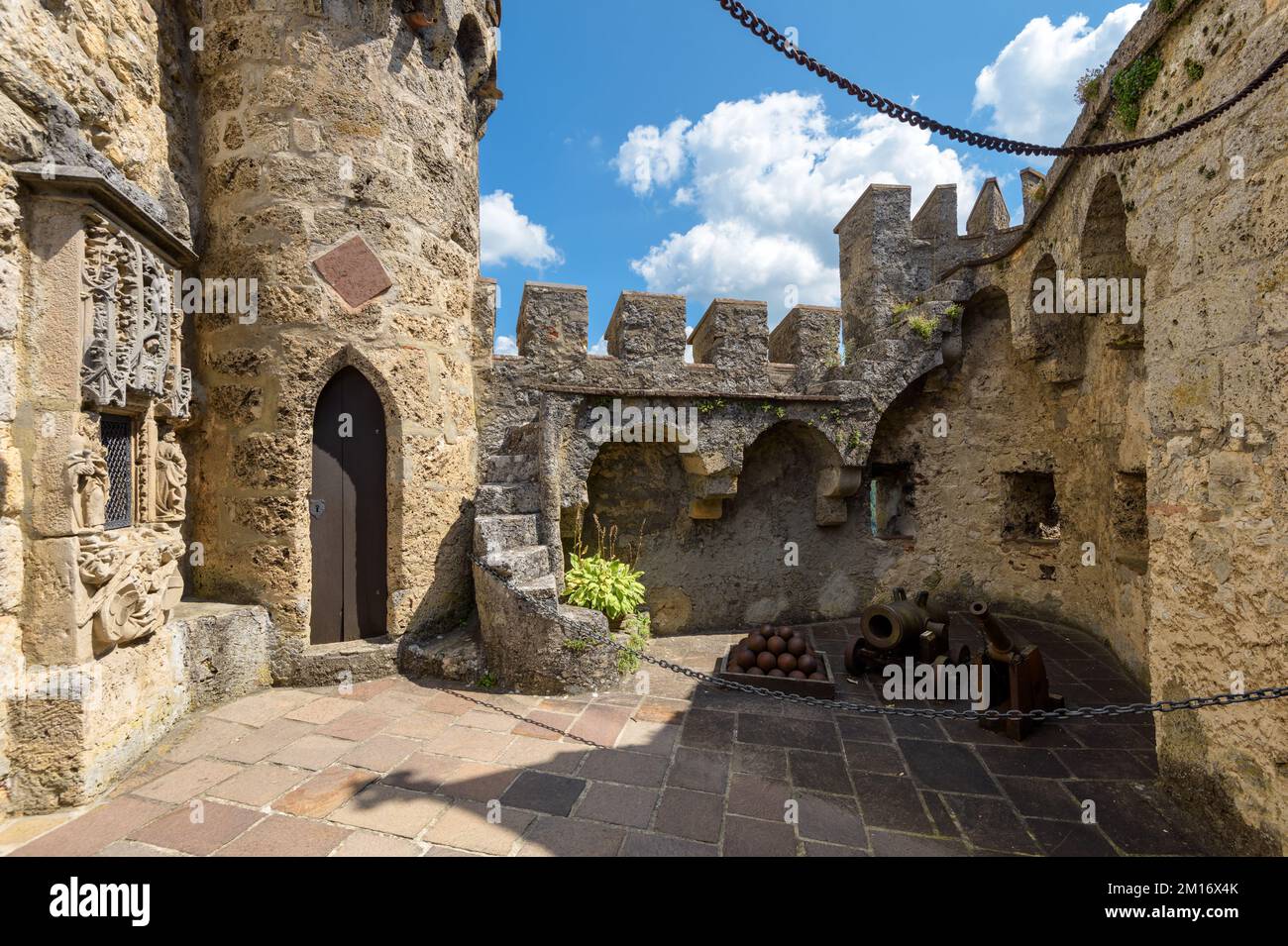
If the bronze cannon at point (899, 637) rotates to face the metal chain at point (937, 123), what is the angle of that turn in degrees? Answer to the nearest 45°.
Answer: approximately 45° to its left

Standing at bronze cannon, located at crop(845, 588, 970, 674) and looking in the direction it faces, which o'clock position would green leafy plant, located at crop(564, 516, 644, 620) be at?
The green leafy plant is roughly at 1 o'clock from the bronze cannon.

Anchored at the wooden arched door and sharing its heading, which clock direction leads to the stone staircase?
The stone staircase is roughly at 10 o'clock from the wooden arched door.

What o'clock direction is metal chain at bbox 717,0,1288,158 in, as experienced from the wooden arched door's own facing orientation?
The metal chain is roughly at 11 o'clock from the wooden arched door.

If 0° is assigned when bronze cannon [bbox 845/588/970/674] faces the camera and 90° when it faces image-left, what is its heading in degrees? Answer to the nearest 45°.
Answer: approximately 45°

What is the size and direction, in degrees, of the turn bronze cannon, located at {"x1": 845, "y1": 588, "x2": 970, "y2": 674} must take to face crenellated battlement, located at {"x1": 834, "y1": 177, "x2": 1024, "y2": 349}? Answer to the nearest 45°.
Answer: approximately 135° to its right

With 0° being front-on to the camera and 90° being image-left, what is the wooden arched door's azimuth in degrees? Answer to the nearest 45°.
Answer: approximately 0°

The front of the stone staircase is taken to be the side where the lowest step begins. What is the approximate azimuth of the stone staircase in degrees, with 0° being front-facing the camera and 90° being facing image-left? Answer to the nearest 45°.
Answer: approximately 315°

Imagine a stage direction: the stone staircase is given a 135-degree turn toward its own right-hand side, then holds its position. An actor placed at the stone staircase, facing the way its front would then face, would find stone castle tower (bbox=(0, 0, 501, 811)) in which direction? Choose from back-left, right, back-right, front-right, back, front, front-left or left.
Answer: front

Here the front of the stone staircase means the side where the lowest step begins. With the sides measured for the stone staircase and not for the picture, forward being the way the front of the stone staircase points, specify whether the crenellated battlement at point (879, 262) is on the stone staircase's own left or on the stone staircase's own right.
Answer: on the stone staircase's own left
